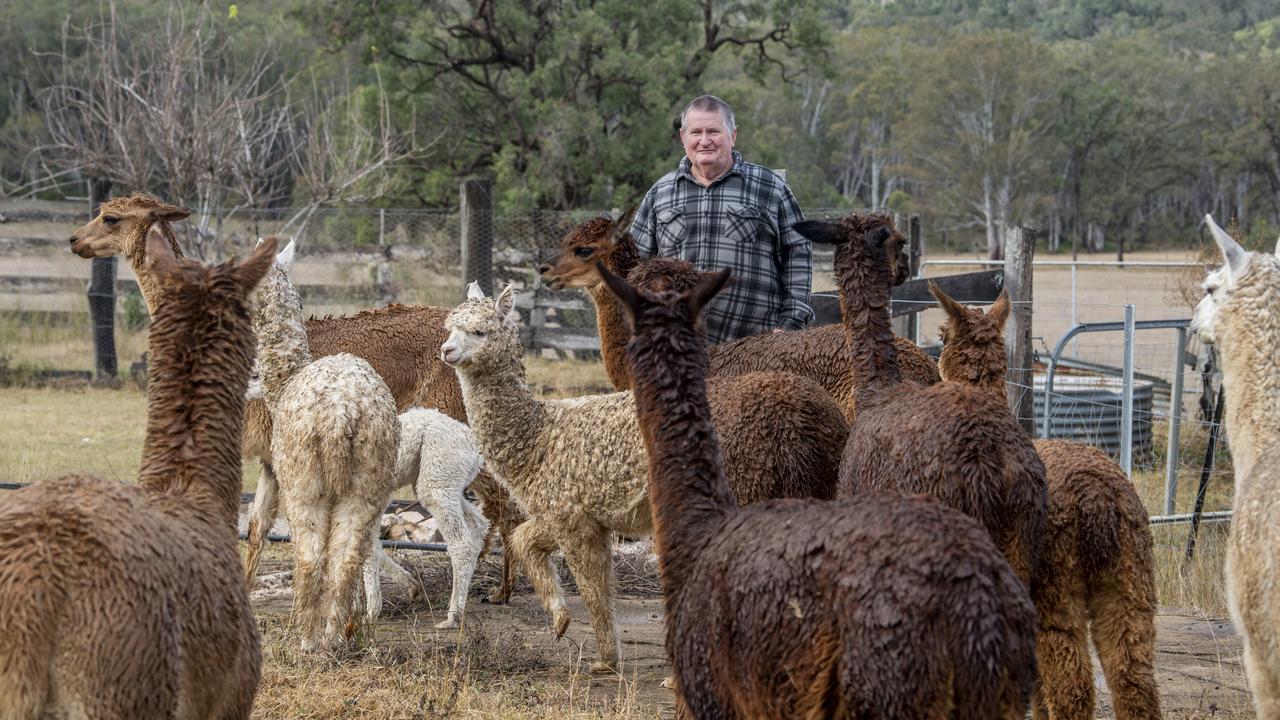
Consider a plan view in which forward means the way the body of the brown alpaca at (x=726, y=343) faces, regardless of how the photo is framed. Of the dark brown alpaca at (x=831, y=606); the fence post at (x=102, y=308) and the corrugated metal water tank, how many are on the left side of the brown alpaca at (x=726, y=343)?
1

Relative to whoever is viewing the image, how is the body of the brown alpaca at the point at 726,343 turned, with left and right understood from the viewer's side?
facing to the left of the viewer

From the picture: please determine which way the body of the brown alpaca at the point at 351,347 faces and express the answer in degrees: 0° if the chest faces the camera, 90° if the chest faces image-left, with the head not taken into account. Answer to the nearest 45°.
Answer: approximately 90°

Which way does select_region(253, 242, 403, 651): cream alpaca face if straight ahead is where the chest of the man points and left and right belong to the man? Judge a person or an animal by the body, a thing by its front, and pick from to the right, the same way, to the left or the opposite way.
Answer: the opposite way

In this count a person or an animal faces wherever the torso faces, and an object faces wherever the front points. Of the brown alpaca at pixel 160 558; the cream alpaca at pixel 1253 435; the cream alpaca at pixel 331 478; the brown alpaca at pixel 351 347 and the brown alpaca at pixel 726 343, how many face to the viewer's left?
3

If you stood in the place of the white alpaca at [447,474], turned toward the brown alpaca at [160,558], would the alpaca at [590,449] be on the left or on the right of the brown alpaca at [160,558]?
left

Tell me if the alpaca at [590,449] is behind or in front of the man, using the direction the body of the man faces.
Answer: in front

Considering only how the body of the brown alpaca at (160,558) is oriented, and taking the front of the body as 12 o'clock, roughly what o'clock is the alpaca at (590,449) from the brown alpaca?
The alpaca is roughly at 12 o'clock from the brown alpaca.

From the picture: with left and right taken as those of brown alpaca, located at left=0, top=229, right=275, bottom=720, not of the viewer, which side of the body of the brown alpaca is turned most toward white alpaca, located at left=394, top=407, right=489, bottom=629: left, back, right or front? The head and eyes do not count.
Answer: front

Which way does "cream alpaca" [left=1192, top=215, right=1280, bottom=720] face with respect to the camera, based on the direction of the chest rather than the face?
to the viewer's left

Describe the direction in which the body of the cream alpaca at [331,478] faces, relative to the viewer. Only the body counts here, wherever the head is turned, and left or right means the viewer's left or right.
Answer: facing away from the viewer

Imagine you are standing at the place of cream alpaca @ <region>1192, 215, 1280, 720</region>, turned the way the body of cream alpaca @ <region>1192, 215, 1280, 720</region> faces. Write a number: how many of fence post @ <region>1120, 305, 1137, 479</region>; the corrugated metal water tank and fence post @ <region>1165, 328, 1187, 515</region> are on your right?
3

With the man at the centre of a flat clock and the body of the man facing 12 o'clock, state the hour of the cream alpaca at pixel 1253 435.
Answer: The cream alpaca is roughly at 11 o'clock from the man.

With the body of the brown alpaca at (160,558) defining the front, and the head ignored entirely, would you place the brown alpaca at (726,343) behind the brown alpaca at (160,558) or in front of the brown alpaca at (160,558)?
in front
